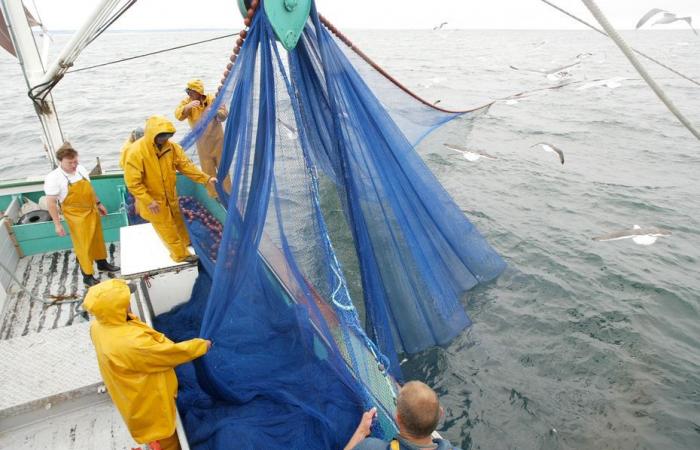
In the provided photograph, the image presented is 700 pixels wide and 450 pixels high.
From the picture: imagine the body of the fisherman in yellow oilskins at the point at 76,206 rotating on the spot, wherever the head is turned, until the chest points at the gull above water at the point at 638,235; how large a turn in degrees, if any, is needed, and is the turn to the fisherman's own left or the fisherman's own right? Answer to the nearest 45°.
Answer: approximately 45° to the fisherman's own left

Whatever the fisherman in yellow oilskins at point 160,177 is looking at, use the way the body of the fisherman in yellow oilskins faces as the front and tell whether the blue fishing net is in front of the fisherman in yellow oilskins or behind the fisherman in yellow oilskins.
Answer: in front

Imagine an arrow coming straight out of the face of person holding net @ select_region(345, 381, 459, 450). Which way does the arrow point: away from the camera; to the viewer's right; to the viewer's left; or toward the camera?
away from the camera

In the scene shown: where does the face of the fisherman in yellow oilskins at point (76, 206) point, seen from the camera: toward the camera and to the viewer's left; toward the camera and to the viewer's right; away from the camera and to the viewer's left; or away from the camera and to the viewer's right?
toward the camera and to the viewer's right

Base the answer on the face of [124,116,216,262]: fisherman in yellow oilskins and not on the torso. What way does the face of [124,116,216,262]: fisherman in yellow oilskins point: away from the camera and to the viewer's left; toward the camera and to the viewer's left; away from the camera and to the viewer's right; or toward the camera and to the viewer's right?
toward the camera and to the viewer's right

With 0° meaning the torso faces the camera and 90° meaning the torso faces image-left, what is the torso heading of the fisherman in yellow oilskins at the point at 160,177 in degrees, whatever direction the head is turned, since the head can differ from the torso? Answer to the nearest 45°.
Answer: approximately 315°

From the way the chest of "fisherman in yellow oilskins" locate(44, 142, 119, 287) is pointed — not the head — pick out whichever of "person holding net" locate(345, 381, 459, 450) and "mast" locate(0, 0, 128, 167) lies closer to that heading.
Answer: the person holding net

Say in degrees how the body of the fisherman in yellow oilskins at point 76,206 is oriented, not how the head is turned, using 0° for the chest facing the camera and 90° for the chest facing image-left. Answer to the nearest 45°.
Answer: approximately 315°

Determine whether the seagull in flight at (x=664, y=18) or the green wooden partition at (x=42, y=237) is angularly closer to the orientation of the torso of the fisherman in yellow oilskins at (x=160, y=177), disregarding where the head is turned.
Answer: the seagull in flight

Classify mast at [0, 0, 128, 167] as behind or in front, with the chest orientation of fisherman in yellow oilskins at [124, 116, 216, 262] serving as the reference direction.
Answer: behind

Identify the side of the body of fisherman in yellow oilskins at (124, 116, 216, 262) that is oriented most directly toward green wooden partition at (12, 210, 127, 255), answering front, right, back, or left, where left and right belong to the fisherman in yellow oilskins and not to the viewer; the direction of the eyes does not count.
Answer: back

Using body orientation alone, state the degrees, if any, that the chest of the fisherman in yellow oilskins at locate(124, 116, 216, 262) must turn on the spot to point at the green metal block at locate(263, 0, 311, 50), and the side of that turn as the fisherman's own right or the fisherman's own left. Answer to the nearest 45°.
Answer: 0° — they already face it
